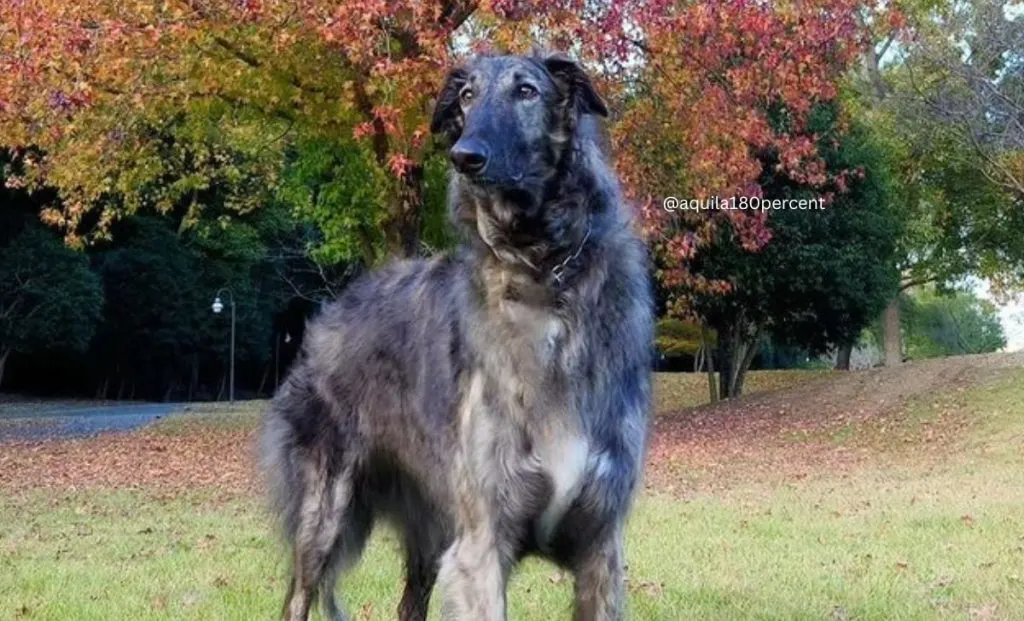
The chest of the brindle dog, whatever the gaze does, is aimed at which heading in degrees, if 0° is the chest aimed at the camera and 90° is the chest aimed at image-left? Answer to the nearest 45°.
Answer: approximately 315°

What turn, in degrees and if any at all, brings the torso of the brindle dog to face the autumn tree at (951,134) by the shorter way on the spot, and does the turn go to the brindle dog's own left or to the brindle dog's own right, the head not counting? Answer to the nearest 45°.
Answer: approximately 90° to the brindle dog's own left

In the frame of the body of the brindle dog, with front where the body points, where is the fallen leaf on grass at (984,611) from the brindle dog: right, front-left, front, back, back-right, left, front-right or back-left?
left

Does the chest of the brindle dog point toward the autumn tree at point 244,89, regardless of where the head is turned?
no

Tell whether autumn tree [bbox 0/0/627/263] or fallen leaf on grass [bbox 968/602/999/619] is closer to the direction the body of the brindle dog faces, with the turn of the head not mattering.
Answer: the fallen leaf on grass

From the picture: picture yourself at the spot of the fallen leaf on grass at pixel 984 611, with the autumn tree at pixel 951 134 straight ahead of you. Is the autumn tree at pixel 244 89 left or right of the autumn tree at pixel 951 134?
left

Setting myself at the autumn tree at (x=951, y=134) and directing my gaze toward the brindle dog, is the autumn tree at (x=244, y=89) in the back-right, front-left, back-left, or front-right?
front-right
